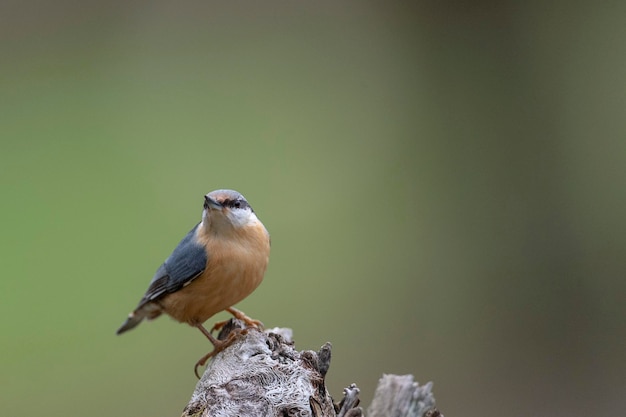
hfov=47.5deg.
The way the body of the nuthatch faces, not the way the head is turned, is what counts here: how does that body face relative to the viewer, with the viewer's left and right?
facing the viewer and to the right of the viewer
